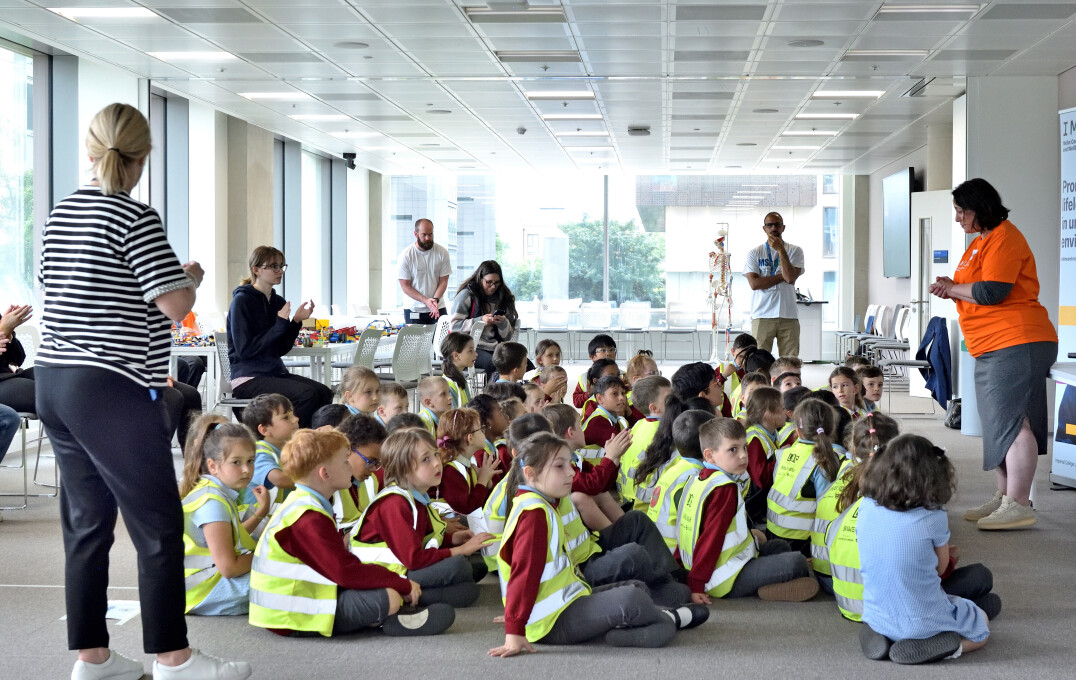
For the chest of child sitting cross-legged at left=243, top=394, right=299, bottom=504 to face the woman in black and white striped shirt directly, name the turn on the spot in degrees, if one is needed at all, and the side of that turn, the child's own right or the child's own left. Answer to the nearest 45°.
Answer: approximately 90° to the child's own right

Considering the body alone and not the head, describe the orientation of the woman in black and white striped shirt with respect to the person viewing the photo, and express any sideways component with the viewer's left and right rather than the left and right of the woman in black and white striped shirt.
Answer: facing away from the viewer and to the right of the viewer

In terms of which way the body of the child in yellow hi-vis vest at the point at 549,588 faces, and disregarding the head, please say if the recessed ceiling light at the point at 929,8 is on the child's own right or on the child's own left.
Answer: on the child's own left

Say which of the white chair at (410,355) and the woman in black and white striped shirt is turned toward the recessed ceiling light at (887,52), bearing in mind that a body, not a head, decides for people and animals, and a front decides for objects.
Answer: the woman in black and white striped shirt

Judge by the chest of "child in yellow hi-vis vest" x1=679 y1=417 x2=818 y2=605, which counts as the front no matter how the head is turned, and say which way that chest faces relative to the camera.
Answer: to the viewer's right

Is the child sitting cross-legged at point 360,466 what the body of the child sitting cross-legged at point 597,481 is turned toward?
no

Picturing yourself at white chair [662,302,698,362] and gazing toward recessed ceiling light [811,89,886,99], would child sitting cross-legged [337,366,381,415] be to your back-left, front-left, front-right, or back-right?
front-right

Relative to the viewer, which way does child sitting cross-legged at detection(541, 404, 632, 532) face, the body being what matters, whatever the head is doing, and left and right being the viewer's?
facing to the right of the viewer

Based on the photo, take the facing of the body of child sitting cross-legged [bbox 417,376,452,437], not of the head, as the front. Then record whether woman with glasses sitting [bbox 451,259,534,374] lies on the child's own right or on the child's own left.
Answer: on the child's own left

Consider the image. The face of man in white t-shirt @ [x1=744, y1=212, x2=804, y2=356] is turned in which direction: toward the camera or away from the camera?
toward the camera

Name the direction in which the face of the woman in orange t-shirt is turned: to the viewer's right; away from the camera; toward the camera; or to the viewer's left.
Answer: to the viewer's left
